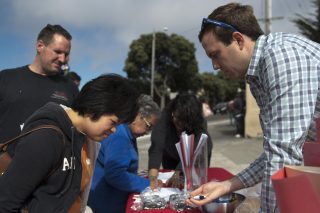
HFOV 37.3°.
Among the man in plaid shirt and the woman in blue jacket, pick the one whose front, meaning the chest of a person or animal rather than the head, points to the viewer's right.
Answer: the woman in blue jacket

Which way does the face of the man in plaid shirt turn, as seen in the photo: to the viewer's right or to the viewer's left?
to the viewer's left

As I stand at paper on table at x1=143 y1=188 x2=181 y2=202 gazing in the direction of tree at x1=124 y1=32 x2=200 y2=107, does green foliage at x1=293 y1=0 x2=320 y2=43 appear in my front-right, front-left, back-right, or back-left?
front-right

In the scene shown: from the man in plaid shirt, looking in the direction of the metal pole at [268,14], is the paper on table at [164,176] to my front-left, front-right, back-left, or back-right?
front-left

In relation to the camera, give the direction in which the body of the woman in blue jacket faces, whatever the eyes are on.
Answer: to the viewer's right

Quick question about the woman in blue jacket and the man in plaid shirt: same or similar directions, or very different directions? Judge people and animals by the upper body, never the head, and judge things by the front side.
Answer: very different directions

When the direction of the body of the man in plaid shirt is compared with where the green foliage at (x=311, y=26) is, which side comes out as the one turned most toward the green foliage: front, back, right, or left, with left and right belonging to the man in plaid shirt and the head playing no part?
right

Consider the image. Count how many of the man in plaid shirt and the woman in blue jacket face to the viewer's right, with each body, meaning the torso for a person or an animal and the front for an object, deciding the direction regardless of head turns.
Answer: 1

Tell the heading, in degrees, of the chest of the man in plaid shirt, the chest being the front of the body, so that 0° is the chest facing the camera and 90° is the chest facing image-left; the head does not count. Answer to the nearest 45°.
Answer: approximately 90°

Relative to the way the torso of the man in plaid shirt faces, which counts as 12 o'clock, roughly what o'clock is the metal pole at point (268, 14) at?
The metal pole is roughly at 3 o'clock from the man in plaid shirt.

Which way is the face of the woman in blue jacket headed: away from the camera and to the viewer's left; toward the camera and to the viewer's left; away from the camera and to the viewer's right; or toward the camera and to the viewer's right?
toward the camera and to the viewer's right

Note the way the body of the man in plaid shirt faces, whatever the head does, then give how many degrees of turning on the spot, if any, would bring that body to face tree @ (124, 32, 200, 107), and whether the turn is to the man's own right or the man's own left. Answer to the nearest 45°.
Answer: approximately 90° to the man's own right
